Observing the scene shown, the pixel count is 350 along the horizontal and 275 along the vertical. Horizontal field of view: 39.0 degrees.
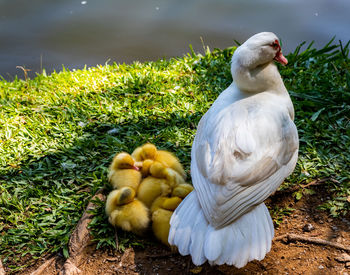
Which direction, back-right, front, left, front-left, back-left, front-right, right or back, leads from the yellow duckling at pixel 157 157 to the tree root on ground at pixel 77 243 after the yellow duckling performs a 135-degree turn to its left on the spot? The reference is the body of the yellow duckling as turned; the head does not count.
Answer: right

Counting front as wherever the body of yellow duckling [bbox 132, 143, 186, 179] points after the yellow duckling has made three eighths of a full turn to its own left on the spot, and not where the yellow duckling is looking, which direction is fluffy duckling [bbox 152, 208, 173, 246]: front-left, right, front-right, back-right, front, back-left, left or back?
front-right
